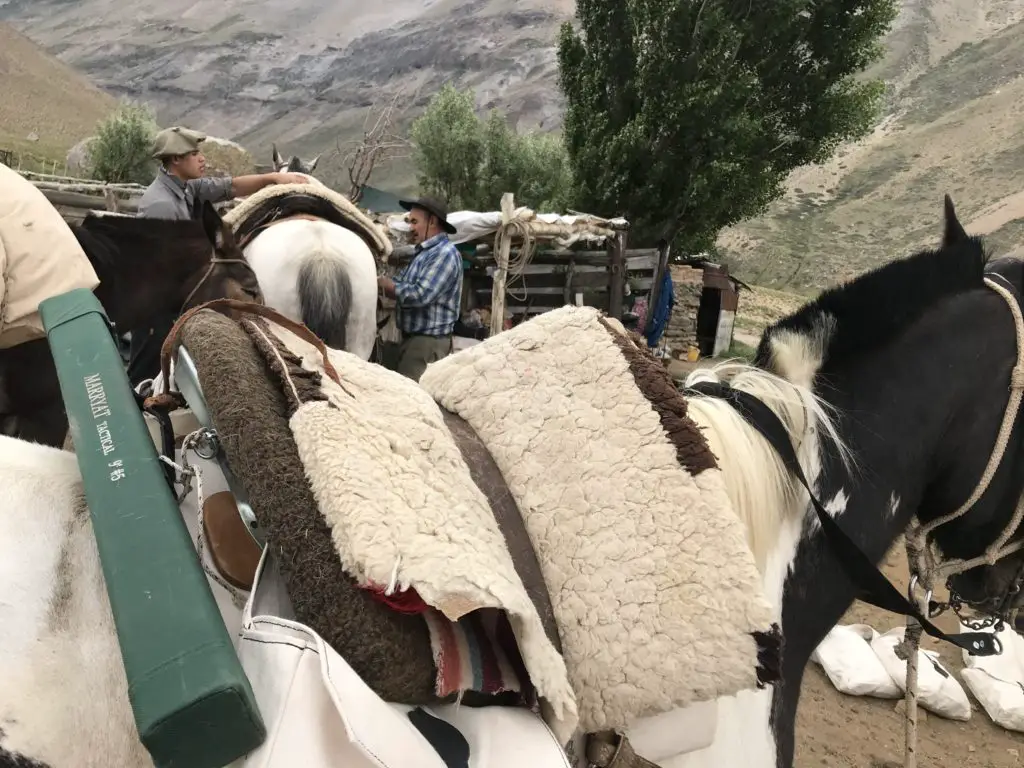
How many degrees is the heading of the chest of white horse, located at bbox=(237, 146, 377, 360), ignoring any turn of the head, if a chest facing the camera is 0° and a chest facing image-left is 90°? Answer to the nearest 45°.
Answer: approximately 180°

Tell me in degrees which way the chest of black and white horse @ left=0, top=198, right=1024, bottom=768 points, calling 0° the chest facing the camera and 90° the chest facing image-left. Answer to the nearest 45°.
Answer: approximately 270°

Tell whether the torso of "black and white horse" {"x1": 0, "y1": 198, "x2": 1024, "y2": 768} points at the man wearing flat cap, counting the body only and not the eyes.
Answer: no

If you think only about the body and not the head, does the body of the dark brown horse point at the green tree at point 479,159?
no

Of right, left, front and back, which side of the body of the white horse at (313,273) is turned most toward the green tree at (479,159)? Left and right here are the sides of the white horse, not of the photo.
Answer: front

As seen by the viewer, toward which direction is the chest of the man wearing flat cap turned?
to the viewer's right

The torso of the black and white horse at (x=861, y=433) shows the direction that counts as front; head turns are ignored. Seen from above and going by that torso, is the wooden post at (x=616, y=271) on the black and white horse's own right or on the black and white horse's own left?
on the black and white horse's own left

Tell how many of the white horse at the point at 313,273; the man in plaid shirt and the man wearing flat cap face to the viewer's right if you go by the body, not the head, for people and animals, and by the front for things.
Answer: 1

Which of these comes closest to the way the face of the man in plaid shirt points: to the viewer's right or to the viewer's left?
to the viewer's left

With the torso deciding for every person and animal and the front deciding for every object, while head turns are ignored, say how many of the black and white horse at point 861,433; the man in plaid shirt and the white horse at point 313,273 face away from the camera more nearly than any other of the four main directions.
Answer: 1

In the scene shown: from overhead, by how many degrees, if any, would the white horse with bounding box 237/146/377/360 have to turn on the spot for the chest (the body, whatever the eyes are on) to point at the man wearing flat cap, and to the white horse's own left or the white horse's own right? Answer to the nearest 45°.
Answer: approximately 45° to the white horse's own left

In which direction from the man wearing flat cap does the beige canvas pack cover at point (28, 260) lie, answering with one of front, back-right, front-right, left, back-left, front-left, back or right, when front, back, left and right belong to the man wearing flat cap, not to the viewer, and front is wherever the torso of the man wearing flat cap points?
right

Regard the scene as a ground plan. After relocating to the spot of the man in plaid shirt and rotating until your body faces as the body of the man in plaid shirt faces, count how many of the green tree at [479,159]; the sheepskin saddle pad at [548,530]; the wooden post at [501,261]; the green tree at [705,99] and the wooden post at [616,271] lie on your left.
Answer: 1

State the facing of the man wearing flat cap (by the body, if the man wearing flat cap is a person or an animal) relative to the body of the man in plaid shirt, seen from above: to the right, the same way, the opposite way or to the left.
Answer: the opposite way

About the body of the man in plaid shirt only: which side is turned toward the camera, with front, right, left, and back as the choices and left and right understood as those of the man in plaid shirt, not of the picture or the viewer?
left
